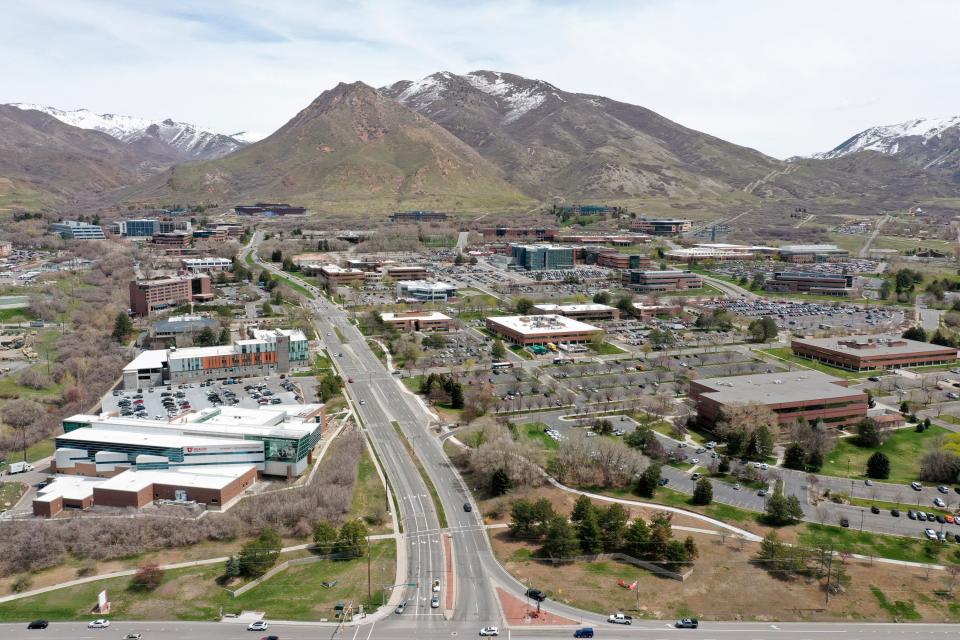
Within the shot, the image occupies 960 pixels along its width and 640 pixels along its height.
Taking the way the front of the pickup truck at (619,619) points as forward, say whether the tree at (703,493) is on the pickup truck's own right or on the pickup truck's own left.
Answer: on the pickup truck's own right

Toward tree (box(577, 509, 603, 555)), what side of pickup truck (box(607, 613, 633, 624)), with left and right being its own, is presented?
right

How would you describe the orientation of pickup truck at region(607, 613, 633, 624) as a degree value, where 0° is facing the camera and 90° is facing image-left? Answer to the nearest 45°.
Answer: approximately 90°

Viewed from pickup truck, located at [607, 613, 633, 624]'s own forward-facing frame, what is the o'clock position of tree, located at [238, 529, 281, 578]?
The tree is roughly at 12 o'clock from the pickup truck.

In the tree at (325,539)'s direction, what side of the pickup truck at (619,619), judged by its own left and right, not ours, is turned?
front

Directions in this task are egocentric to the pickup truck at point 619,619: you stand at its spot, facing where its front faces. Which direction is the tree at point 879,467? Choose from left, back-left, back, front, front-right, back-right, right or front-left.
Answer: back-right

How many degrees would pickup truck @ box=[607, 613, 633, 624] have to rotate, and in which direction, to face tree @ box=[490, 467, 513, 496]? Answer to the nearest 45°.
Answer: approximately 45° to its right

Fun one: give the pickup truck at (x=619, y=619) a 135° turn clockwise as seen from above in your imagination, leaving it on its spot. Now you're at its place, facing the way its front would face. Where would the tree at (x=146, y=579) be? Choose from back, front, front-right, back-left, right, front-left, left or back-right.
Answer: back-left

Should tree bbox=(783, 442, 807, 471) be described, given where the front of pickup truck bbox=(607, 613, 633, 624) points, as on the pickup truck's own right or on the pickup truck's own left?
on the pickup truck's own right

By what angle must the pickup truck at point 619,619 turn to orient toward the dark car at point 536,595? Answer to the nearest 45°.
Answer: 0° — it already faces it

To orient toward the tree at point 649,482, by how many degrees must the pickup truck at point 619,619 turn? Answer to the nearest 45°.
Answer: approximately 90° to its right
